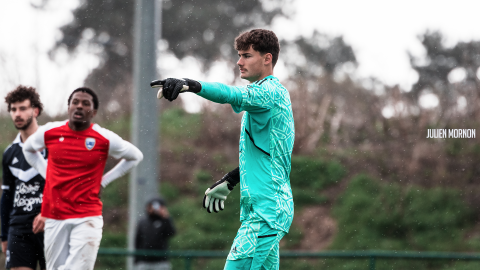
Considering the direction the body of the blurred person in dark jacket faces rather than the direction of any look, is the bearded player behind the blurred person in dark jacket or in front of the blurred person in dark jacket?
in front

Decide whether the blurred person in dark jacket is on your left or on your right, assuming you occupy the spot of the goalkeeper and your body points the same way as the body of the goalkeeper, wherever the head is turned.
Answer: on your right

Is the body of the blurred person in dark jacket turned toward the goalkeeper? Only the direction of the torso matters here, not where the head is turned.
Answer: yes

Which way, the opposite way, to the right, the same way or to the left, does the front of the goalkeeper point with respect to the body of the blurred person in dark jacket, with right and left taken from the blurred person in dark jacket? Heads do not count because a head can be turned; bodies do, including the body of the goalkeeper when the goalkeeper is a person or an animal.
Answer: to the right

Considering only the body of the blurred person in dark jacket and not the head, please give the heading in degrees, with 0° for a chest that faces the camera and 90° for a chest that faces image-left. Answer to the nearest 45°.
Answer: approximately 0°

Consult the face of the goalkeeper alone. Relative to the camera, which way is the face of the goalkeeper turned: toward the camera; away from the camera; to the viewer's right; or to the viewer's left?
to the viewer's left
